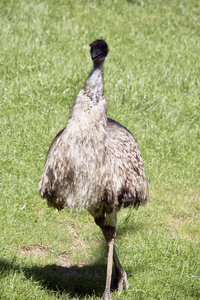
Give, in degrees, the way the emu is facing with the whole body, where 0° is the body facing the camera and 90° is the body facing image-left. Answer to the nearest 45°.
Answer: approximately 0°
